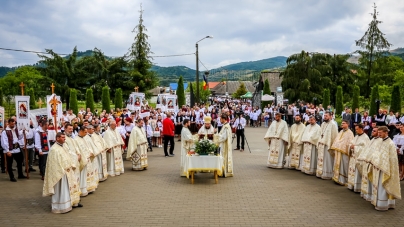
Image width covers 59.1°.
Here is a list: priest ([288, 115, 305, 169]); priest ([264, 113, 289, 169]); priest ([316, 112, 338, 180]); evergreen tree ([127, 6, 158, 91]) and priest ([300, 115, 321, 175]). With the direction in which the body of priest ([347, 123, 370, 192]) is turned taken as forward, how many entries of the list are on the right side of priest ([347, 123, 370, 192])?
5

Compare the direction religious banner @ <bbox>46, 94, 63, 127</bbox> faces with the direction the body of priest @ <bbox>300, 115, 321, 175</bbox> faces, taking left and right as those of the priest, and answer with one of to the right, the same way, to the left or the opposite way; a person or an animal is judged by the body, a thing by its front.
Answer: to the left

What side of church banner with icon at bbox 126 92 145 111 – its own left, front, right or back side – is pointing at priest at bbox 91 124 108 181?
front

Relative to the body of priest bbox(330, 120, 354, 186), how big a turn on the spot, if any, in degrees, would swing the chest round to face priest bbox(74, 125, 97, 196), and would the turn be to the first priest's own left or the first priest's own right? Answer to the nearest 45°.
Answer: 0° — they already face them

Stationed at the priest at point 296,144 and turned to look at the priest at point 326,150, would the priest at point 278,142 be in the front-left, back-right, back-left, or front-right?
back-right

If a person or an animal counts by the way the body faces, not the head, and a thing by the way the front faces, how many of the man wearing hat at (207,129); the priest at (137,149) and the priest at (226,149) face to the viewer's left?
1

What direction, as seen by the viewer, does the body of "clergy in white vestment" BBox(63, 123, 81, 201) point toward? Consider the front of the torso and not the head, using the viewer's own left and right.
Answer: facing the viewer and to the right of the viewer

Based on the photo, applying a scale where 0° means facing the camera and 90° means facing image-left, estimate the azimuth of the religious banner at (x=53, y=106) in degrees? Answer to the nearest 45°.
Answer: approximately 0°

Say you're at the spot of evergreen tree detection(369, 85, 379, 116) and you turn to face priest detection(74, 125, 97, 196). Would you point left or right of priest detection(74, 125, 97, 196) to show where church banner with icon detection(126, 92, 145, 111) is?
right

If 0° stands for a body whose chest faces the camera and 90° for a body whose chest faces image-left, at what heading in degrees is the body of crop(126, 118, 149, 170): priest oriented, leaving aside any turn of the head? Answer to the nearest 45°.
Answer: approximately 315°
